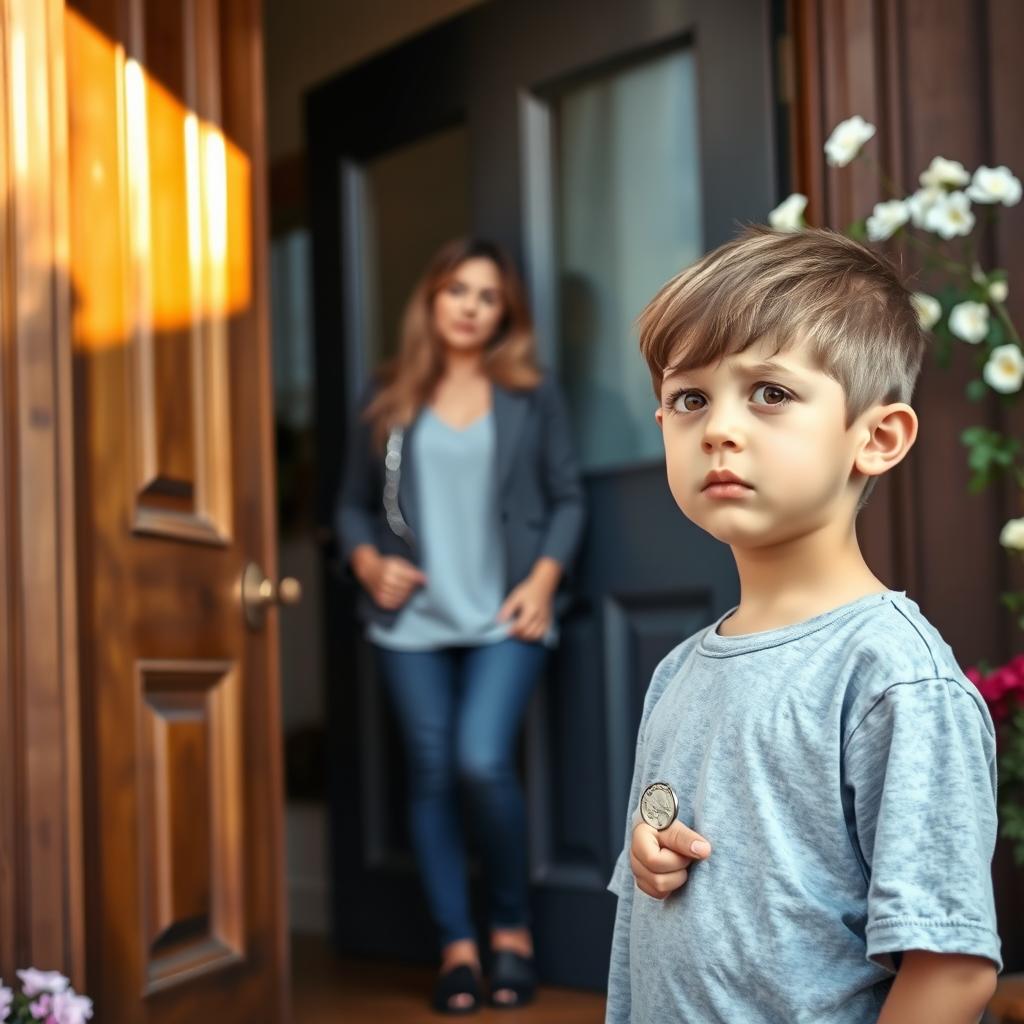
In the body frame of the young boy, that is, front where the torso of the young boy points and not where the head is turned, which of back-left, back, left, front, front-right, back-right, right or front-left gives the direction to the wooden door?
right

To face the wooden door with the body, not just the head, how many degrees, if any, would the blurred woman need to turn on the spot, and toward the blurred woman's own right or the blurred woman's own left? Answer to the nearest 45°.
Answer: approximately 45° to the blurred woman's own right

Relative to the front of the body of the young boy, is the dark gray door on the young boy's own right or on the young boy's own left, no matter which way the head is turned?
on the young boy's own right

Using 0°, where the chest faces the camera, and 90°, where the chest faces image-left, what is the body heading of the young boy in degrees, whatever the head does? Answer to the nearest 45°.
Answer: approximately 45°

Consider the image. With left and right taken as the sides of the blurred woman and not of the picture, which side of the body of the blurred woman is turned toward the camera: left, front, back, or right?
front

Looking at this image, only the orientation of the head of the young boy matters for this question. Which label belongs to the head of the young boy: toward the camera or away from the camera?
toward the camera

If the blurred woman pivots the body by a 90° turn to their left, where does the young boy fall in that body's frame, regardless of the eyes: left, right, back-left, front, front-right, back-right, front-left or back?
right

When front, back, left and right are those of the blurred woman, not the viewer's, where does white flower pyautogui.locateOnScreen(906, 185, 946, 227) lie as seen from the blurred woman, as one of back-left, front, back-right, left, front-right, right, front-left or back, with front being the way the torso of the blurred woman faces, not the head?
front-left

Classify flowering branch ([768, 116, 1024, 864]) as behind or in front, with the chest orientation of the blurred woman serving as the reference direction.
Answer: in front

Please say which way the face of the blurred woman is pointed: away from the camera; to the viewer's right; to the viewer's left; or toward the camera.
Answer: toward the camera
